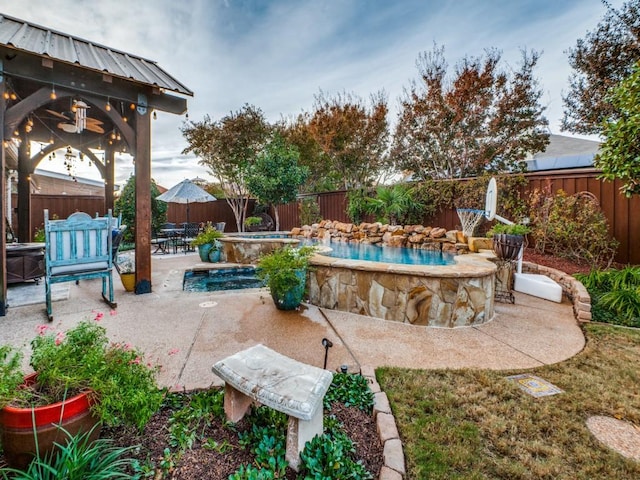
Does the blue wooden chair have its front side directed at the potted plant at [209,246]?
no

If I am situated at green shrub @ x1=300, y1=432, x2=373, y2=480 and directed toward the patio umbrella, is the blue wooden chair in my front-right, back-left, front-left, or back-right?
front-left

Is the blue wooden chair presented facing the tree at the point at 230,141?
no

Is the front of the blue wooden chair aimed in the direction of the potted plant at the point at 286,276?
no
